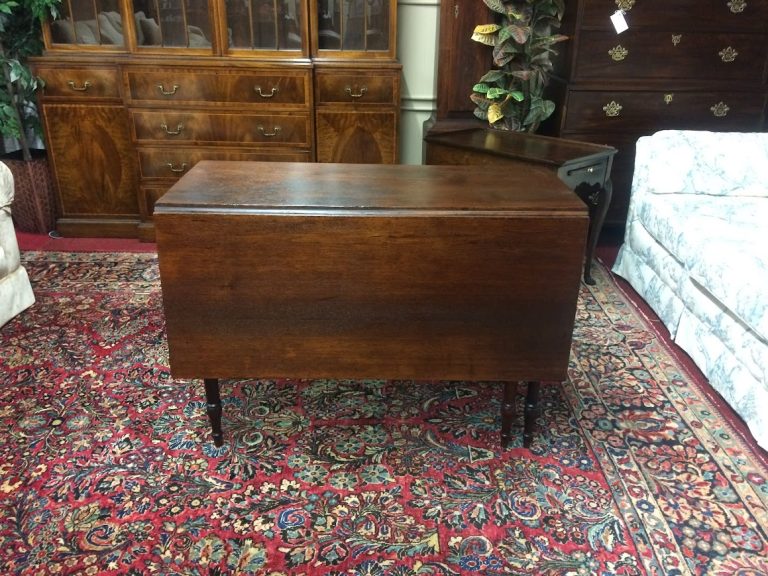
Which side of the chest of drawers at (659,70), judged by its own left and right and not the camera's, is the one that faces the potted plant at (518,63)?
right

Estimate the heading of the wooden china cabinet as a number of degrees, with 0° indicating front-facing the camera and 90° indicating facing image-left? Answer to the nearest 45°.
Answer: approximately 0°

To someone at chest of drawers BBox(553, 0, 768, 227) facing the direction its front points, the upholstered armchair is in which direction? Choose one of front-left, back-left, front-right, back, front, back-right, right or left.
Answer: front-right

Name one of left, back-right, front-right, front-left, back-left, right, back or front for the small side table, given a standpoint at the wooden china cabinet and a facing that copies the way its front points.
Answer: front-left

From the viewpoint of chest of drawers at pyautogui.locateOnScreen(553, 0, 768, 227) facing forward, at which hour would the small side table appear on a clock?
The small side table is roughly at 1 o'clock from the chest of drawers.

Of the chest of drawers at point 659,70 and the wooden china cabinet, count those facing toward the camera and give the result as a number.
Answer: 2

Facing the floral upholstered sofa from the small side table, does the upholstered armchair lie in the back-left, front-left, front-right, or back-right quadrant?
back-right

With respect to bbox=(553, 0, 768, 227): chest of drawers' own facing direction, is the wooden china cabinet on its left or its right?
on its right

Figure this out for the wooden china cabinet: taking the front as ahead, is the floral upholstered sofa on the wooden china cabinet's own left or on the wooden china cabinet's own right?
on the wooden china cabinet's own left

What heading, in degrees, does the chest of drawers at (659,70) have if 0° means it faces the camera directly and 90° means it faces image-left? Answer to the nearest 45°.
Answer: approximately 0°

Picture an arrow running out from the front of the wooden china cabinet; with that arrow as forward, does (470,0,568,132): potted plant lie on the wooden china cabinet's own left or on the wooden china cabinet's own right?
on the wooden china cabinet's own left
